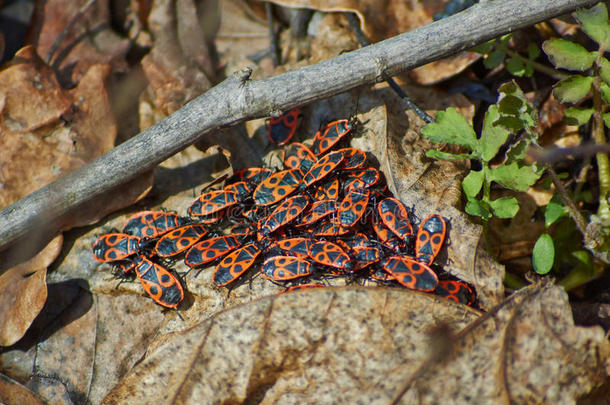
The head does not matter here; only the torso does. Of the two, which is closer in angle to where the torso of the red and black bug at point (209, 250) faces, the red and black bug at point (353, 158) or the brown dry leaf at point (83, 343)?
the red and black bug

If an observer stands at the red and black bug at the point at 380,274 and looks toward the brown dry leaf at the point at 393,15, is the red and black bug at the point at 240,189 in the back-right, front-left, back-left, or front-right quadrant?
front-left

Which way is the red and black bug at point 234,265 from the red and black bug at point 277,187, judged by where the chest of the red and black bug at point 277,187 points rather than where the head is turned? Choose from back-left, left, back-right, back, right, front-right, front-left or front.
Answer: back

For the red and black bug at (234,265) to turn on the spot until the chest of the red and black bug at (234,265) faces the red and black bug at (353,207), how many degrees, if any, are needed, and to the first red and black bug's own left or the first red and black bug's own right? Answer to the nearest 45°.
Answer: approximately 45° to the first red and black bug's own right

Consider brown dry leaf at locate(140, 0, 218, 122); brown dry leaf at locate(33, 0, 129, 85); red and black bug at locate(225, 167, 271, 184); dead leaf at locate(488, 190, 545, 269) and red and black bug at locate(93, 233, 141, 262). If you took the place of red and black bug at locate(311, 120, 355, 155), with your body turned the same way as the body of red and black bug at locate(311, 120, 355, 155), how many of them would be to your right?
1

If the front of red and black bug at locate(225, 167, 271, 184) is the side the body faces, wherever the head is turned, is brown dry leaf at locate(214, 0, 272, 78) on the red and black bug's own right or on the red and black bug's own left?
on the red and black bug's own left
